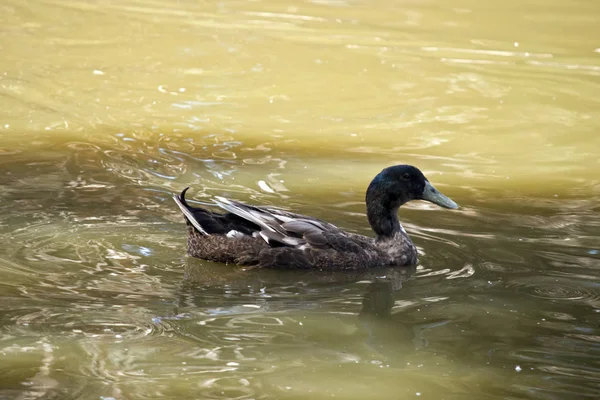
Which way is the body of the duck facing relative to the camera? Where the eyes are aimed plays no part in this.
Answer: to the viewer's right
